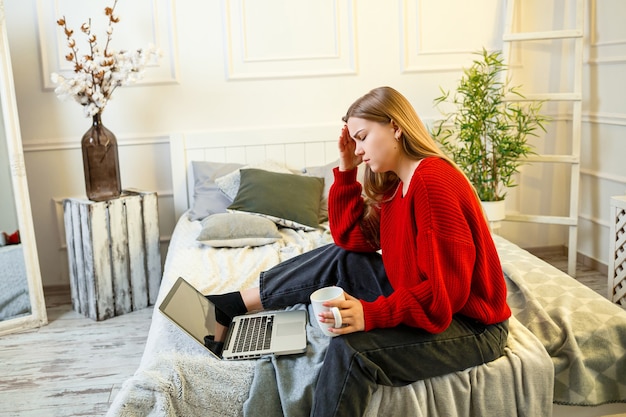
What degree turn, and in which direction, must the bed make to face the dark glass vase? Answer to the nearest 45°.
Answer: approximately 135° to its right

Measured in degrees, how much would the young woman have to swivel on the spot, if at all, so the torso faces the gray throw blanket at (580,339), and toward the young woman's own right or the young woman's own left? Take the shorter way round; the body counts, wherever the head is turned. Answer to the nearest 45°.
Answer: approximately 135° to the young woman's own right

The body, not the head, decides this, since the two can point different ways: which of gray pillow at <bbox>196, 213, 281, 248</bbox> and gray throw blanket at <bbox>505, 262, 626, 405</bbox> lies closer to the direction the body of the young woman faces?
the gray pillow

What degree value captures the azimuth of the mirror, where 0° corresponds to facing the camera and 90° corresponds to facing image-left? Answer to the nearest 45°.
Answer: approximately 315°

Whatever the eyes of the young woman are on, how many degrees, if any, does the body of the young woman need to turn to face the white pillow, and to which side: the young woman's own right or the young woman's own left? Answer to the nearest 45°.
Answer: approximately 45° to the young woman's own right

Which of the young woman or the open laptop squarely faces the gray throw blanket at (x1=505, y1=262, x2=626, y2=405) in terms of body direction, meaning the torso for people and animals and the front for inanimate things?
the open laptop

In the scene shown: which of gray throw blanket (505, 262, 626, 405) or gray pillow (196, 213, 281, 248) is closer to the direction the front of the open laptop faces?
the gray throw blanket

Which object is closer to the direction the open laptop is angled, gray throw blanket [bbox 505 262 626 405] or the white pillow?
the gray throw blanket

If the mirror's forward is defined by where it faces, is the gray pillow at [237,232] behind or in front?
in front

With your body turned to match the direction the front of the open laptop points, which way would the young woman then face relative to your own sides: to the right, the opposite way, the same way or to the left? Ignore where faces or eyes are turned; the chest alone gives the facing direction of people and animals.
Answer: the opposite way

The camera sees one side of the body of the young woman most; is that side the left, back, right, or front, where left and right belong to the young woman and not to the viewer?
left

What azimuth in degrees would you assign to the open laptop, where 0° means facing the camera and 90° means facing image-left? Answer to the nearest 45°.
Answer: approximately 270°

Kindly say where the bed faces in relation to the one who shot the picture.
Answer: facing the viewer

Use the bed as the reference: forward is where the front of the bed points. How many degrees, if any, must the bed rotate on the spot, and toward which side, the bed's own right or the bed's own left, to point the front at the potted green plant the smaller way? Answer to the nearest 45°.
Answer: approximately 180°

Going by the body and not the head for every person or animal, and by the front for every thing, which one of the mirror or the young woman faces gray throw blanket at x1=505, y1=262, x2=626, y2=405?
the mirror

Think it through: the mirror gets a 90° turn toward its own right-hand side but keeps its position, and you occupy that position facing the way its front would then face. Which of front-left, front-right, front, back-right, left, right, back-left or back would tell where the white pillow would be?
back-left

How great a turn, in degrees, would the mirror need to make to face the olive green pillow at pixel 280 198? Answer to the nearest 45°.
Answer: approximately 45° to its left
